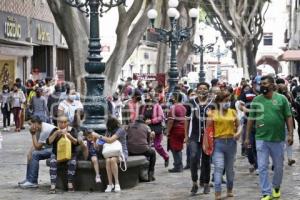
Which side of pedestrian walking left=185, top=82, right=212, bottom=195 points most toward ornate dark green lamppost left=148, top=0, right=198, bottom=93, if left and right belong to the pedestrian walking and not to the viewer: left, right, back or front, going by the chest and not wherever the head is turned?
back

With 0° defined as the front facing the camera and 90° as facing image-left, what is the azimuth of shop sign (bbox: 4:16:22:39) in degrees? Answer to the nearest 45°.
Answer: approximately 315°

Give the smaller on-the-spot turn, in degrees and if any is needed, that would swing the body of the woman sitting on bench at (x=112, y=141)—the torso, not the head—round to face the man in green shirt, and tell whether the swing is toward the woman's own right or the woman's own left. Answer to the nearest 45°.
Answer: approximately 90° to the woman's own left

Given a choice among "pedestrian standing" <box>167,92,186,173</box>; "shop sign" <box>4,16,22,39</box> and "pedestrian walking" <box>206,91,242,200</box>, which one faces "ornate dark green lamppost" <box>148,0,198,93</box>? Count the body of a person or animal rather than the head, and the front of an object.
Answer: the shop sign

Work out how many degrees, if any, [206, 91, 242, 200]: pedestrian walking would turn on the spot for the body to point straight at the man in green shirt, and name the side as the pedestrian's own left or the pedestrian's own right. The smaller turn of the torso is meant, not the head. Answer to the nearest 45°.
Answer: approximately 90° to the pedestrian's own left

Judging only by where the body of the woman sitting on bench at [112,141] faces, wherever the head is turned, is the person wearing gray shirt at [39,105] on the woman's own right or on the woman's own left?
on the woman's own right

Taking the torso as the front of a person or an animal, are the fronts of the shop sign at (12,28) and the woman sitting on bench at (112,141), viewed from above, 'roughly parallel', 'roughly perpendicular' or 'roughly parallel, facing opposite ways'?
roughly perpendicular

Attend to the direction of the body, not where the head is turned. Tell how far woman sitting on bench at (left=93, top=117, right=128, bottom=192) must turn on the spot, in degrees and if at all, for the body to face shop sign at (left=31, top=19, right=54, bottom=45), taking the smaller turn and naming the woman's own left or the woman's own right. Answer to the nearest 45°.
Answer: approximately 135° to the woman's own right

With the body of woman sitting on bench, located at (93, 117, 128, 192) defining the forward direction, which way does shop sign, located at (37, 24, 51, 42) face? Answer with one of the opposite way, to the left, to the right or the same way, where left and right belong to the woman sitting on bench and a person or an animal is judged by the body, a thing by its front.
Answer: to the left
